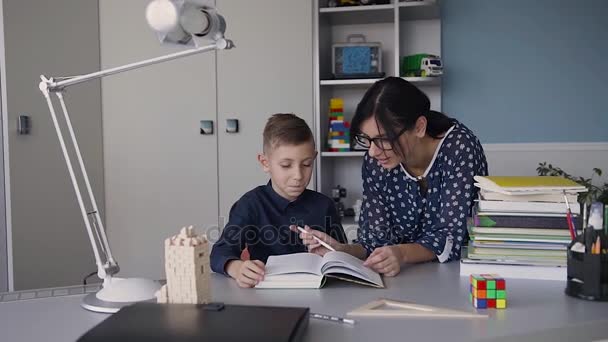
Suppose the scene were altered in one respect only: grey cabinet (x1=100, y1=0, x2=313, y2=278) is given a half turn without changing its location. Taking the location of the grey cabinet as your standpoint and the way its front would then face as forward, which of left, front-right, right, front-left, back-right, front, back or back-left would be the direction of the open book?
back

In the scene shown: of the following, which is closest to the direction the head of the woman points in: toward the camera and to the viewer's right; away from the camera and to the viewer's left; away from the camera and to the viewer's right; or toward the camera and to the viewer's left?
toward the camera and to the viewer's left

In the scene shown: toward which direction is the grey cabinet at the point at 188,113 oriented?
toward the camera

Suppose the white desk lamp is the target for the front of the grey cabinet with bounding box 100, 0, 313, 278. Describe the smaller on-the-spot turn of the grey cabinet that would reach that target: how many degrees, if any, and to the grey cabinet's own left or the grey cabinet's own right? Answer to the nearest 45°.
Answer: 0° — it already faces it

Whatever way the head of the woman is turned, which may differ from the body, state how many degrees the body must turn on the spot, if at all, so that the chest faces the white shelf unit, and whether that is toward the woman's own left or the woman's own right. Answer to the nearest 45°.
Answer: approximately 135° to the woman's own right

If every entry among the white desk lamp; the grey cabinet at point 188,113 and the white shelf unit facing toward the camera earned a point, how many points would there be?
2

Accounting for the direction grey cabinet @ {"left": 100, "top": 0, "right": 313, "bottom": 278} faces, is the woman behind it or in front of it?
in front

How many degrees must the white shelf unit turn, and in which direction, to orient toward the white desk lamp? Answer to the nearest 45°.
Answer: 0° — it already faces it

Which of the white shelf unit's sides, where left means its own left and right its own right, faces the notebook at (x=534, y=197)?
front

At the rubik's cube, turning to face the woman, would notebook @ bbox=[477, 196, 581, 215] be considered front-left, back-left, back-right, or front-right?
front-right

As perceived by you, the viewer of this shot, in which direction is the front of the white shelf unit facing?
facing the viewer

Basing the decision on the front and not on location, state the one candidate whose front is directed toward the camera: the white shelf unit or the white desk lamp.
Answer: the white shelf unit

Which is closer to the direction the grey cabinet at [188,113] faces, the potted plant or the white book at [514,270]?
the white book

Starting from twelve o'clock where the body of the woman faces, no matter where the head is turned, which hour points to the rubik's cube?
The rubik's cube is roughly at 10 o'clock from the woman.

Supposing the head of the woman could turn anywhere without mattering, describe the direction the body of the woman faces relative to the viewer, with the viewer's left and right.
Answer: facing the viewer and to the left of the viewer
